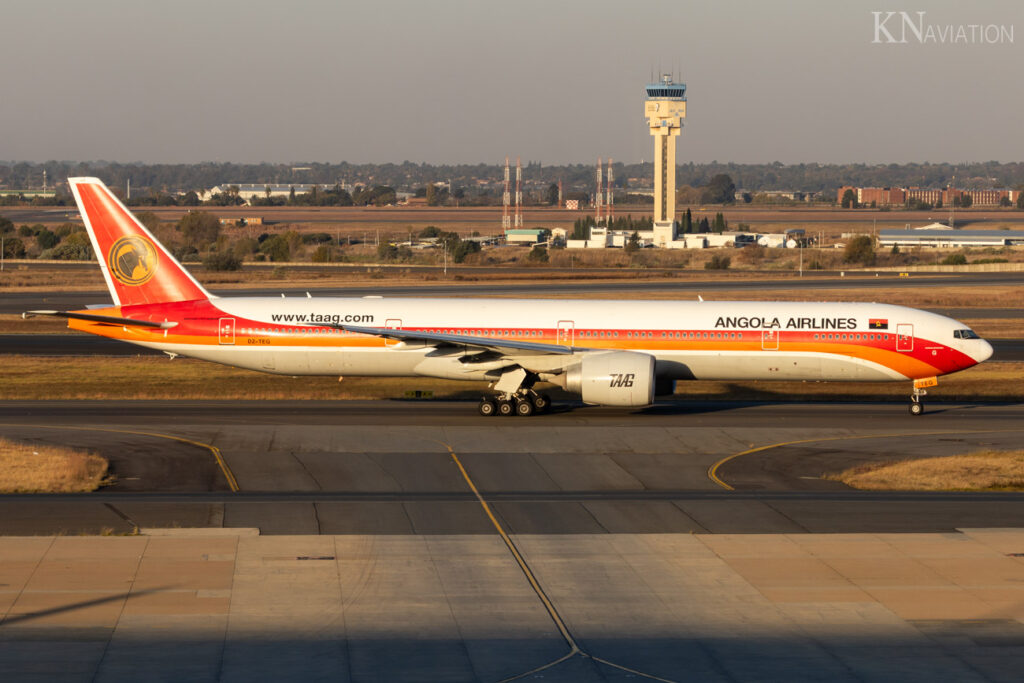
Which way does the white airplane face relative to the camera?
to the viewer's right
